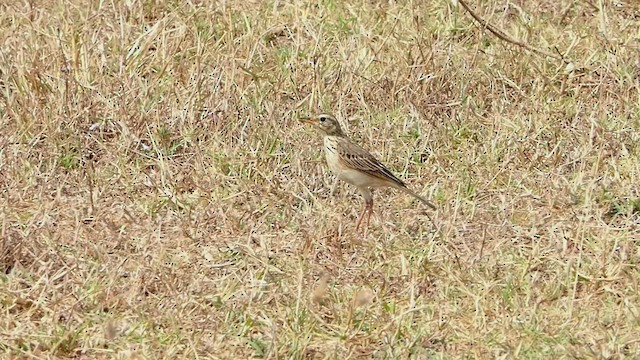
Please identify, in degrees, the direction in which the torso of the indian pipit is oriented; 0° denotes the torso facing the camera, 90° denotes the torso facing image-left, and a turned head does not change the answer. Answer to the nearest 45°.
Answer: approximately 90°

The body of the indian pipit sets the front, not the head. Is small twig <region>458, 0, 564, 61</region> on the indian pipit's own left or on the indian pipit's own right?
on the indian pipit's own right
